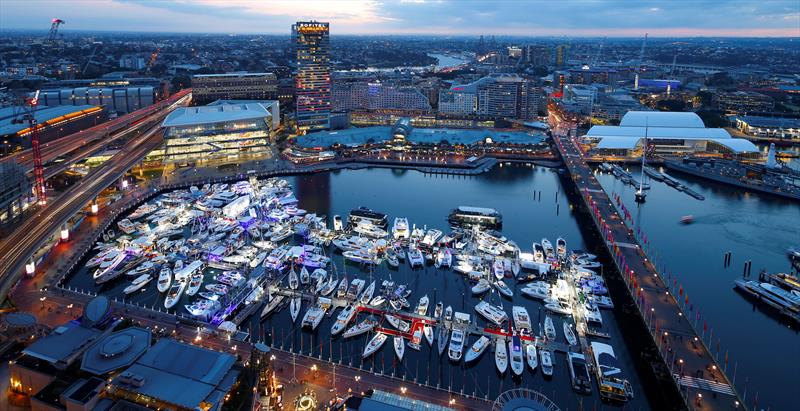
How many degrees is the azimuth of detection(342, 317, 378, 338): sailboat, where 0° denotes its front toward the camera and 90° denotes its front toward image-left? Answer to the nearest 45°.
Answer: approximately 45°

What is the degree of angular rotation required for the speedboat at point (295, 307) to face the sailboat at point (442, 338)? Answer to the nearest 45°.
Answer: approximately 45° to its left

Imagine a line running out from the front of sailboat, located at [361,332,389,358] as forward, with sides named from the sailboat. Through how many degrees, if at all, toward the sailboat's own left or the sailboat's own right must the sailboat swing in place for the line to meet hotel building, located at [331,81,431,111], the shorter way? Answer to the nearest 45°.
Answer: approximately 135° to the sailboat's own right
